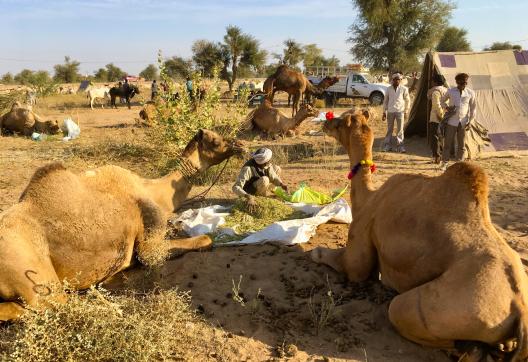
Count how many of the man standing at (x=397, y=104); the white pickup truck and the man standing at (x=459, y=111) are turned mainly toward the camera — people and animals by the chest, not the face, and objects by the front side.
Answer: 2

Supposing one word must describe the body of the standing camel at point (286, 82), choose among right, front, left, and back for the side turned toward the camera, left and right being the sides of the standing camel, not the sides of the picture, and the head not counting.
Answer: right

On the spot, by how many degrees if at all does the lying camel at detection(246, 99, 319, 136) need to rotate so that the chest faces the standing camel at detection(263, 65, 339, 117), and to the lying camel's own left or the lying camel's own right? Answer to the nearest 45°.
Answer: approximately 90° to the lying camel's own left

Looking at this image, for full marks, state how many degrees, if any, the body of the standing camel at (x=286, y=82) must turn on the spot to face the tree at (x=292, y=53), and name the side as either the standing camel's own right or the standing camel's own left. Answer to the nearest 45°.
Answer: approximately 90° to the standing camel's own left

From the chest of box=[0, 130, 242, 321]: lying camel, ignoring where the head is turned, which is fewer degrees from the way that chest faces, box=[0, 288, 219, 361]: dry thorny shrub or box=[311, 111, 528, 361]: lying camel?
the lying camel

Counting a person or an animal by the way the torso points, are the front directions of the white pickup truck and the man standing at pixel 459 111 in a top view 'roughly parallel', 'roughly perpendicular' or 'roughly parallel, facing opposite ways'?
roughly perpendicular

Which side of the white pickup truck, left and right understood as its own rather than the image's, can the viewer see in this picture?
right

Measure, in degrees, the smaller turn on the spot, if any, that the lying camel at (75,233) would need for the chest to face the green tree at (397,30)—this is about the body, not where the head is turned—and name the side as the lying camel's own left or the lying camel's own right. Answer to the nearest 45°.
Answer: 0° — it already faces it

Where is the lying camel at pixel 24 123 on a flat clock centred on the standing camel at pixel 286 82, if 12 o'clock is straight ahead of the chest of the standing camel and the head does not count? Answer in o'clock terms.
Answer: The lying camel is roughly at 5 o'clock from the standing camel.

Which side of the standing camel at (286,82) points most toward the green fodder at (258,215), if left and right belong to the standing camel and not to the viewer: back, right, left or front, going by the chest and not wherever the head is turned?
right

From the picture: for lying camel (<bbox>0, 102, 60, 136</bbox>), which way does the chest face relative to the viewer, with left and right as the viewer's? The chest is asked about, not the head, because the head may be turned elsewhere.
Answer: facing to the right of the viewer

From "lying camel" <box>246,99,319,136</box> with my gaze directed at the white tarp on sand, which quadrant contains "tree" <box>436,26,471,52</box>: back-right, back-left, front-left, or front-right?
back-left

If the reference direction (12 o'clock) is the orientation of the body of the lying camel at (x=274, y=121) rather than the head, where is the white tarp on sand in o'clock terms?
The white tarp on sand is roughly at 3 o'clock from the lying camel.

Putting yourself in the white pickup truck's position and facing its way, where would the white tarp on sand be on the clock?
The white tarp on sand is roughly at 3 o'clock from the white pickup truck.
